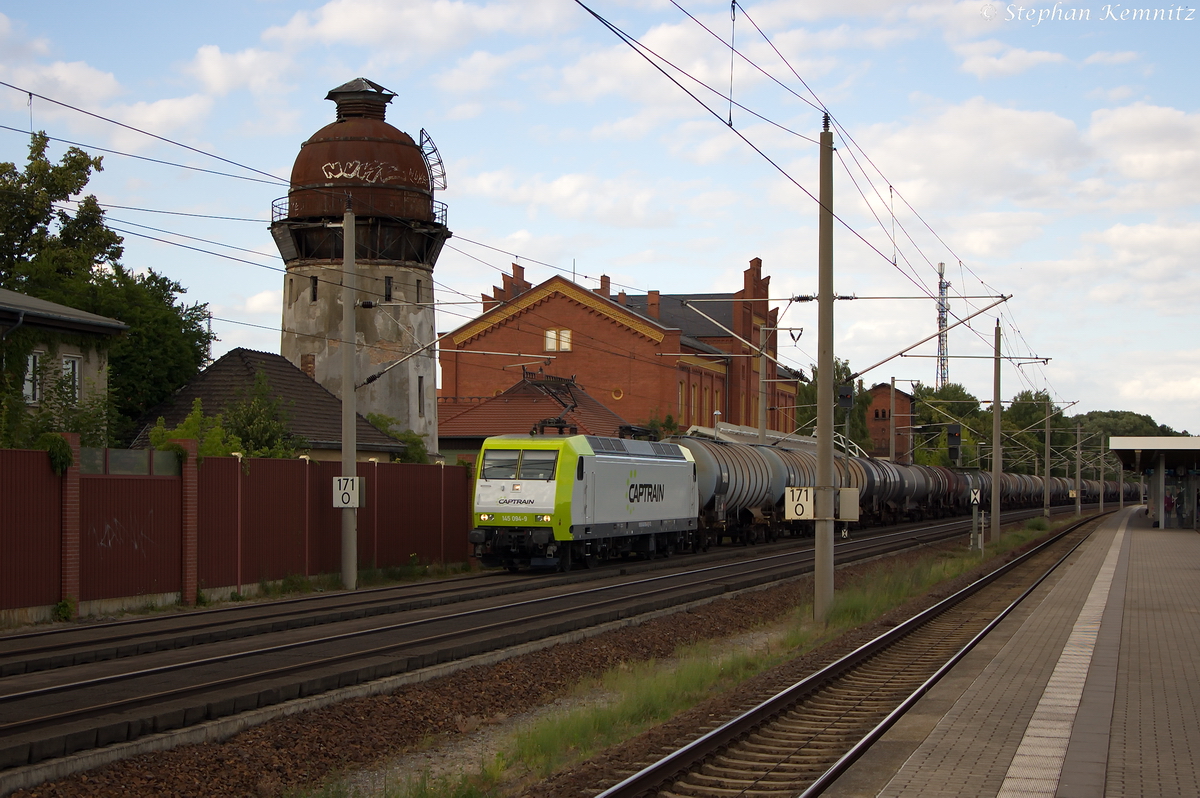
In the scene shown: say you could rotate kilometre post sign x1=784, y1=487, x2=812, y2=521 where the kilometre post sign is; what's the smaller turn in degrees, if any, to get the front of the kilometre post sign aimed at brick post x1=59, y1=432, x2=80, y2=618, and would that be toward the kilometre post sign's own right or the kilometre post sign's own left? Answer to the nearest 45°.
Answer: approximately 90° to the kilometre post sign's own right

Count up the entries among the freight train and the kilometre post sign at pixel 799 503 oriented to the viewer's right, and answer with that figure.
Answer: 0

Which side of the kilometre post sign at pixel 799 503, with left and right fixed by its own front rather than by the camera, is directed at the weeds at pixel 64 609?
right

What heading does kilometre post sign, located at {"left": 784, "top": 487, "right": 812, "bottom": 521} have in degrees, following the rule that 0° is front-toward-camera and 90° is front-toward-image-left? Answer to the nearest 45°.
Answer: approximately 0°

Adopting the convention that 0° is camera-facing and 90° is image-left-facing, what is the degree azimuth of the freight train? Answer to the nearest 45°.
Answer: approximately 45°

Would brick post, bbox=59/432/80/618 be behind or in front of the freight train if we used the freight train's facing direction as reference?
in front

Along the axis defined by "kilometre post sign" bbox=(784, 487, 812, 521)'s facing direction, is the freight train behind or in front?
behind

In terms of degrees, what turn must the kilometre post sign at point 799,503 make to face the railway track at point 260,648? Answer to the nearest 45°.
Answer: approximately 45° to its right

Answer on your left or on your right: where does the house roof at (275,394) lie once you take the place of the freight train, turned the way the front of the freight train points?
on your right

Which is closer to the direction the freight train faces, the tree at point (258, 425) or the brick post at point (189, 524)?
the brick post
